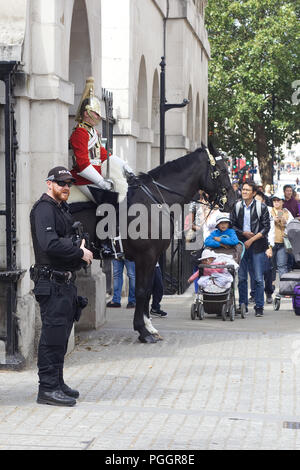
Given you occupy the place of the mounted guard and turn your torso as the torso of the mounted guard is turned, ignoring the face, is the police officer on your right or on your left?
on your right

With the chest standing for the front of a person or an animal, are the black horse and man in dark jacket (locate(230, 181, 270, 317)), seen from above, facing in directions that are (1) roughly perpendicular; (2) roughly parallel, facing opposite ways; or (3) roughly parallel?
roughly perpendicular

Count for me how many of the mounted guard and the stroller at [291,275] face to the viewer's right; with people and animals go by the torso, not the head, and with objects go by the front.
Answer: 1

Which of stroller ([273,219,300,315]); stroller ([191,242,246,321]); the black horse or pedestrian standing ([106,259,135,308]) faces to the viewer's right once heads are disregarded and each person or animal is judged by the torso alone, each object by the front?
the black horse

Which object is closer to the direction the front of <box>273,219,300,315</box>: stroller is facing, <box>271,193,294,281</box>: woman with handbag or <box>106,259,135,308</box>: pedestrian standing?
the pedestrian standing

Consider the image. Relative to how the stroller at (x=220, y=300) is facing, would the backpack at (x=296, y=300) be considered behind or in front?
behind

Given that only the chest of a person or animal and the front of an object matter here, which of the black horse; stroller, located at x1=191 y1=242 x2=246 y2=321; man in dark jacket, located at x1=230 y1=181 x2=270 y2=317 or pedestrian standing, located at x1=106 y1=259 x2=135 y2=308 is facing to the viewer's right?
the black horse

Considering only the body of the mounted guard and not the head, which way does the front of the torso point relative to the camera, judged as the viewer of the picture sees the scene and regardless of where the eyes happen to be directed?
to the viewer's right

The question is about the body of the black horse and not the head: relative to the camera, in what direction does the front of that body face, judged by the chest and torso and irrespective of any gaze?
to the viewer's right

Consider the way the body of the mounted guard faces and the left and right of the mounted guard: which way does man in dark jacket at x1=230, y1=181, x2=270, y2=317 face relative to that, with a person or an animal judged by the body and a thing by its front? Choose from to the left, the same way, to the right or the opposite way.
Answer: to the right

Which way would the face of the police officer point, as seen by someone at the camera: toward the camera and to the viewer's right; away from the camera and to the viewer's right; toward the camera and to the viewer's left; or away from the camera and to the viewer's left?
toward the camera and to the viewer's right
